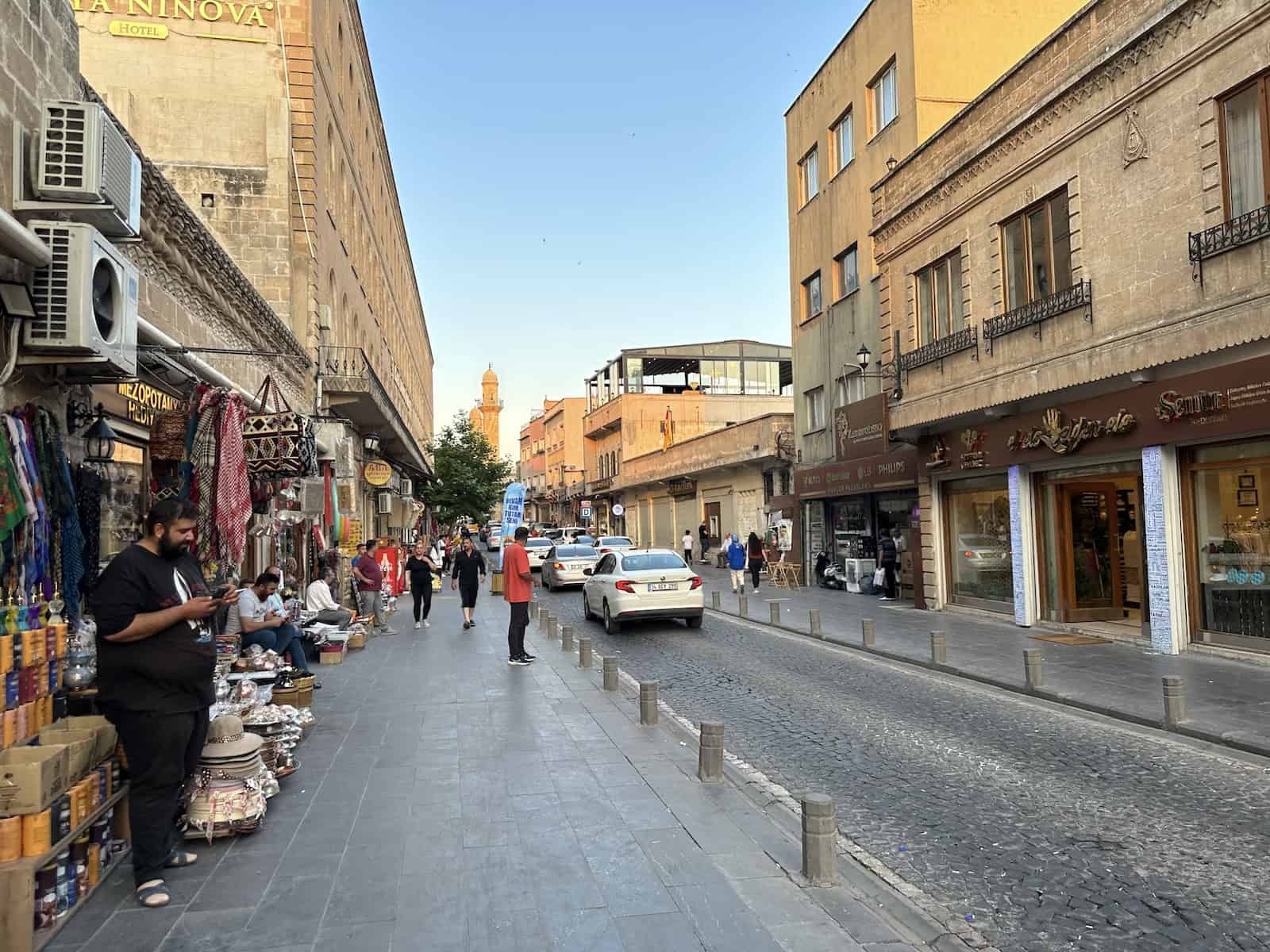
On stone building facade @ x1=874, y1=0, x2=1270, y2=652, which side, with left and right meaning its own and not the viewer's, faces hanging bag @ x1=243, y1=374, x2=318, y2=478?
front

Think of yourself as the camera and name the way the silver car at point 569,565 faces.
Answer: facing away from the viewer and to the left of the viewer

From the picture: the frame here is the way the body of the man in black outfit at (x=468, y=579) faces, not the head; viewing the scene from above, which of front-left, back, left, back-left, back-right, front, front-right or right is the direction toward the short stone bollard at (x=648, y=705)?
front

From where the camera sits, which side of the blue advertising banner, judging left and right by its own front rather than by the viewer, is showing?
front

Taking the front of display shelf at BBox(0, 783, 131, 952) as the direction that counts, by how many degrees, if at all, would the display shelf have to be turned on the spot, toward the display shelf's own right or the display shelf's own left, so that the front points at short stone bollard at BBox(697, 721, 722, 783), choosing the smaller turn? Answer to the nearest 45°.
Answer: approximately 45° to the display shelf's own left

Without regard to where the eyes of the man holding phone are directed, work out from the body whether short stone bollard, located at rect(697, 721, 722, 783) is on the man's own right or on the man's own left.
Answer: on the man's own left

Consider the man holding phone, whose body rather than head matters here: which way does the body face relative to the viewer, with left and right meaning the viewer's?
facing the viewer and to the right of the viewer

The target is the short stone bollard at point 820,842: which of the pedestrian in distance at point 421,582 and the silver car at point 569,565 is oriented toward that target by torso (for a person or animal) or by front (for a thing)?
the pedestrian in distance

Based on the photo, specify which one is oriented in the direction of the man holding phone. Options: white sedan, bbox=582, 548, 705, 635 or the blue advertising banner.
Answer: the blue advertising banner

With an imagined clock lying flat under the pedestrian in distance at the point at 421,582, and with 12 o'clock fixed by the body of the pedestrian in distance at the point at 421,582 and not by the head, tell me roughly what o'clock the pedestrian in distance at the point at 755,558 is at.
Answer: the pedestrian in distance at the point at 755,558 is roughly at 8 o'clock from the pedestrian in distance at the point at 421,582.

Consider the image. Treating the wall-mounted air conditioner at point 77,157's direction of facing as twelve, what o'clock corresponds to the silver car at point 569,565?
The silver car is roughly at 10 o'clock from the wall-mounted air conditioner.

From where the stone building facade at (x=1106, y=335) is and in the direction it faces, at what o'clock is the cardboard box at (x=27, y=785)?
The cardboard box is roughly at 11 o'clock from the stone building facade.

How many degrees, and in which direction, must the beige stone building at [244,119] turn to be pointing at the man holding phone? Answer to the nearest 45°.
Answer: approximately 90° to its right

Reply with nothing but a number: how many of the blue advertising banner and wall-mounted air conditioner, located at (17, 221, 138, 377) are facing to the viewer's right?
1

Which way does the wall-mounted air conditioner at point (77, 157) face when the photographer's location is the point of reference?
facing to the right of the viewer

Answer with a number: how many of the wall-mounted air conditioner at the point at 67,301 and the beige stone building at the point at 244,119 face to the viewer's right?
2

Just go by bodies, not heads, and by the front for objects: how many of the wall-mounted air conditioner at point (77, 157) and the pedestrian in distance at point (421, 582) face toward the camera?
1
